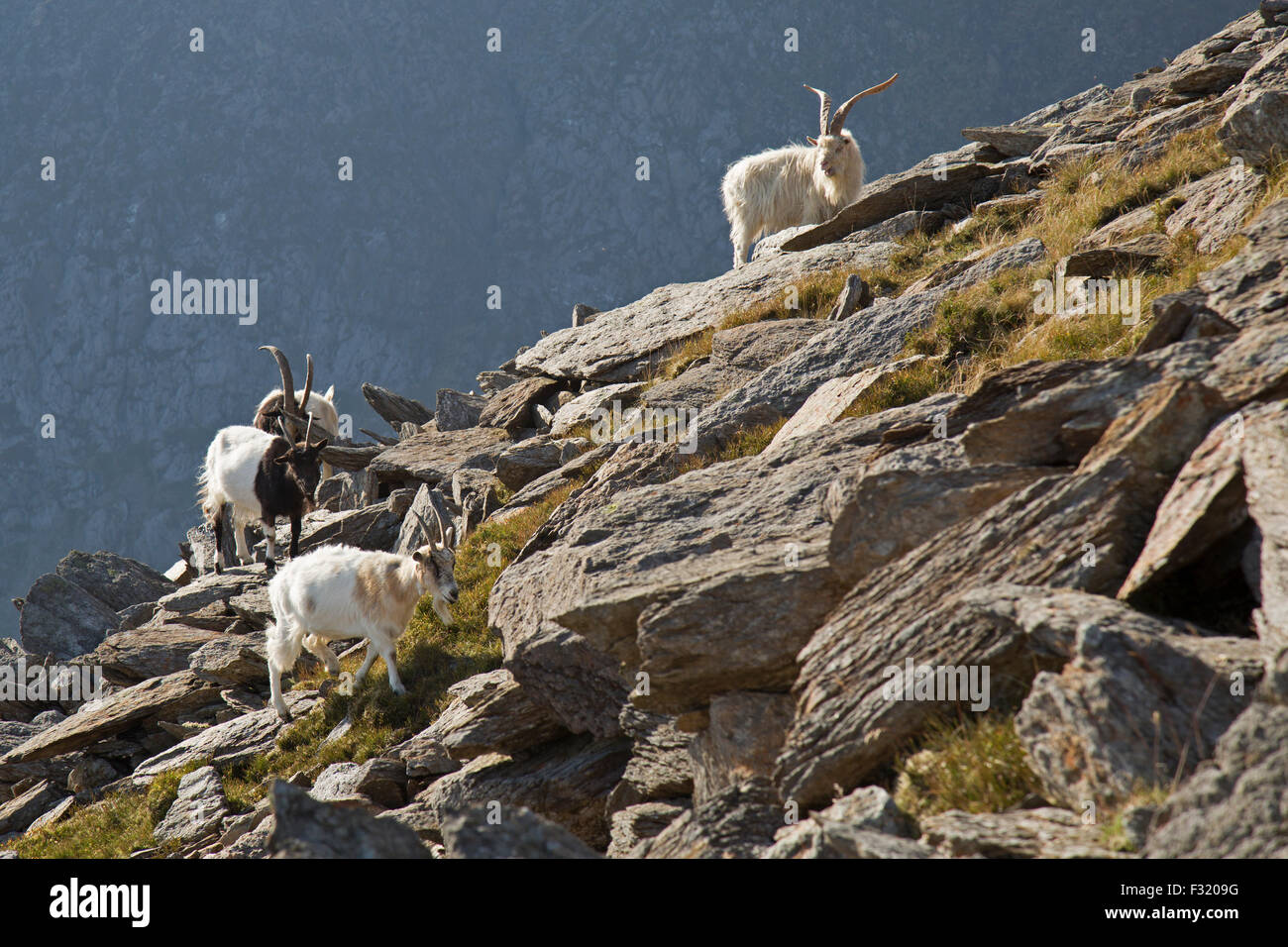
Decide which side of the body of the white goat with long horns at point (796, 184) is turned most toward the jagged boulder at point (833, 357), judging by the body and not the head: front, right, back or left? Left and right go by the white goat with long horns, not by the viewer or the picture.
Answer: right

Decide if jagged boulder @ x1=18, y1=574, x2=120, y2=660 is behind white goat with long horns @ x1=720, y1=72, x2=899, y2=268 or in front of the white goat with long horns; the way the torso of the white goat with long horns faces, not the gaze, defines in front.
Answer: behind

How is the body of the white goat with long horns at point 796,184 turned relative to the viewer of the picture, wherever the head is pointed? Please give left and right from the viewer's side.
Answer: facing to the right of the viewer

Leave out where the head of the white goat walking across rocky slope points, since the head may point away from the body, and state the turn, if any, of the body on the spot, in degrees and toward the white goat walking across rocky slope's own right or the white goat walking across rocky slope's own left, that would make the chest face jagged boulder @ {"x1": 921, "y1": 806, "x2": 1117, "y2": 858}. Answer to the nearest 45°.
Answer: approximately 90° to the white goat walking across rocky slope's own right

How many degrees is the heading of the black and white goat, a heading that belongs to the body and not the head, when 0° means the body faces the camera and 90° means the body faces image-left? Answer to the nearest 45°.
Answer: approximately 315°

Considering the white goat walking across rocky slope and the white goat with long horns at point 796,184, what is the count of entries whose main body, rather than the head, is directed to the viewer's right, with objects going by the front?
2

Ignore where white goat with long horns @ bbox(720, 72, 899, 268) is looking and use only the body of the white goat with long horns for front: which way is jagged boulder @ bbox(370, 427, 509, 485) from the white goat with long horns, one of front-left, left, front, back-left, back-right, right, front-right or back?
back-right

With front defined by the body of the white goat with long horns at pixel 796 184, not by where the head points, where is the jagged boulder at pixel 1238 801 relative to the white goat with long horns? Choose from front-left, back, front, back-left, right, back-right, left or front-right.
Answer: right

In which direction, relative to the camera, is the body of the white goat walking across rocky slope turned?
to the viewer's right
